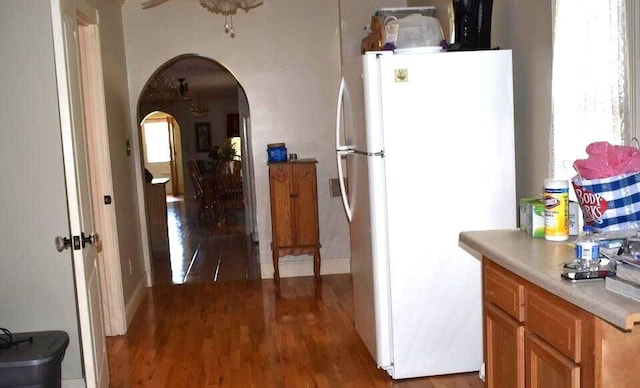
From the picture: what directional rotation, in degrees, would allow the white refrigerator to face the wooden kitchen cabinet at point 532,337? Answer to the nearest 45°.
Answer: approximately 90° to its left

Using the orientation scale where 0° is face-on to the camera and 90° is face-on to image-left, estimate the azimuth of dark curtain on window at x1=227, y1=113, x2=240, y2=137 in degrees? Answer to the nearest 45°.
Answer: approximately 0°

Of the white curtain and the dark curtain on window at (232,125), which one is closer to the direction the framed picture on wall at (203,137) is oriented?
the white curtain

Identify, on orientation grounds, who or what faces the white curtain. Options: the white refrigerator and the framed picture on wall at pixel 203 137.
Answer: the framed picture on wall

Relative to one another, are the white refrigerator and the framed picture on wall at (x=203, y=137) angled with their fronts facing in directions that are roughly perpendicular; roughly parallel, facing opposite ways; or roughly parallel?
roughly perpendicular

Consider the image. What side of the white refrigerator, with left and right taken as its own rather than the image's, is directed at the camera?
left

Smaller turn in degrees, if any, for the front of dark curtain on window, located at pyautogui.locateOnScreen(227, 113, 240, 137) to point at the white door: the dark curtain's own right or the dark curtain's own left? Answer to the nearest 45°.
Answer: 0° — it already faces it

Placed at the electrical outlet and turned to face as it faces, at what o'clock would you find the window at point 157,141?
The window is roughly at 5 o'clock from the electrical outlet.

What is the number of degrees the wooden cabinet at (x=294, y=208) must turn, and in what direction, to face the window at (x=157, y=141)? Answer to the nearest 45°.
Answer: approximately 180°

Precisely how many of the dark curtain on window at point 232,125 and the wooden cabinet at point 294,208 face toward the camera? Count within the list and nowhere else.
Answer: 2

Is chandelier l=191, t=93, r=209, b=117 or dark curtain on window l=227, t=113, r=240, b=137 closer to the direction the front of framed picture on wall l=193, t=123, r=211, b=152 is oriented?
the chandelier

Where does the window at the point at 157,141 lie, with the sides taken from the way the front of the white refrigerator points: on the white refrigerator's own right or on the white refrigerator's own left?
on the white refrigerator's own right
